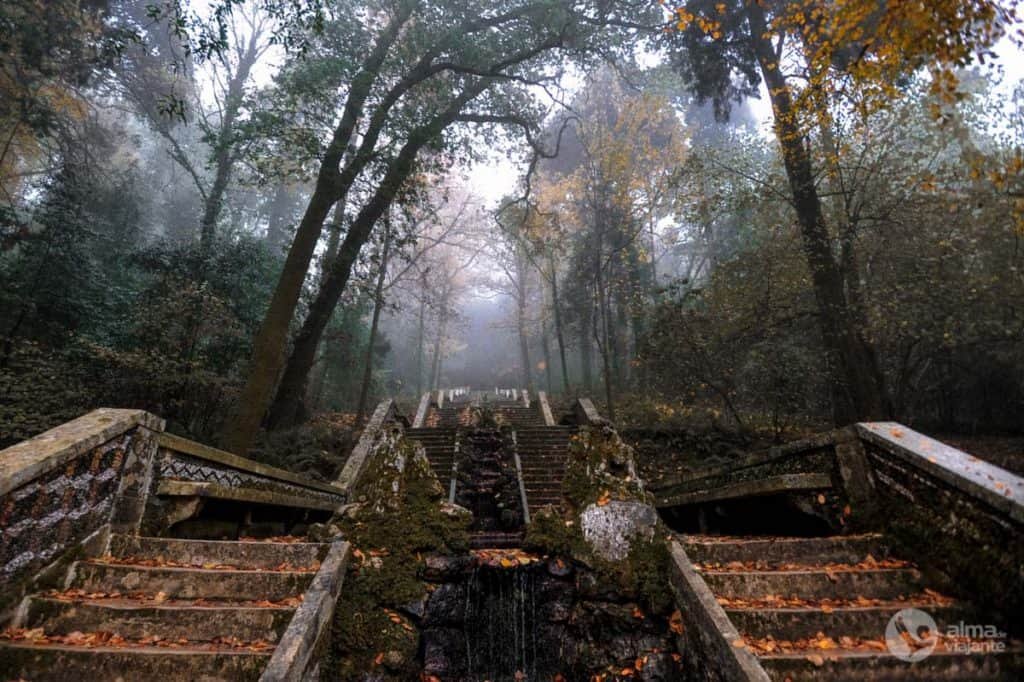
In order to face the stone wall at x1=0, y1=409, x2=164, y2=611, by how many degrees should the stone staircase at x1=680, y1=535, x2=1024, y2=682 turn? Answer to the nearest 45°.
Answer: approximately 45° to its right

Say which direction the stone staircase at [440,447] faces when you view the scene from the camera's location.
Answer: facing the viewer

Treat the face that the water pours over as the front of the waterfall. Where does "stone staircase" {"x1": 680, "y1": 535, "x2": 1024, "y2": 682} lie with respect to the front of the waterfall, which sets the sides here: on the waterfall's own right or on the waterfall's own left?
on the waterfall's own left

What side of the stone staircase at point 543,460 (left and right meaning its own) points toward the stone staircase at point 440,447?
right

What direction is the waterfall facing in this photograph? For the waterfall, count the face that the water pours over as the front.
toward the camera

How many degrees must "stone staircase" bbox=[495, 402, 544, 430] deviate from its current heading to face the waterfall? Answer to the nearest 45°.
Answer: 0° — it already faces it

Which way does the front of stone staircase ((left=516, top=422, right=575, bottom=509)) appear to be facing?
toward the camera

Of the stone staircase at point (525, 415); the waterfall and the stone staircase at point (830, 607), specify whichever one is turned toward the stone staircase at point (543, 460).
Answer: the stone staircase at point (525, 415)

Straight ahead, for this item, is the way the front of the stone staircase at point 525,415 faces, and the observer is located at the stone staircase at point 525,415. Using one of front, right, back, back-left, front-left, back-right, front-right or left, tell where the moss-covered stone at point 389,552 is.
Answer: front

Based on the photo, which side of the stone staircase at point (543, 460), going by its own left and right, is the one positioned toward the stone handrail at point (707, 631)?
front

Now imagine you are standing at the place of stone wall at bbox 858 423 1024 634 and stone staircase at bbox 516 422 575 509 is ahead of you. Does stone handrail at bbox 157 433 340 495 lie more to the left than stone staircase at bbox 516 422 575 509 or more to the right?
left

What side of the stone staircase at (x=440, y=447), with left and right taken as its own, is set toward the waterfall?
front

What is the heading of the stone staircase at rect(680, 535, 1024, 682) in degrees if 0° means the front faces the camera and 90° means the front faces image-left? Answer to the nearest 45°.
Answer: approximately 0°
